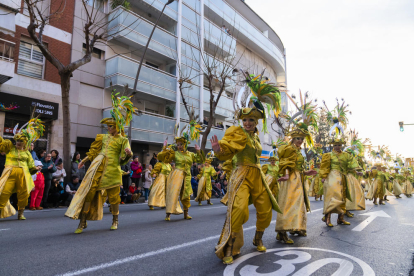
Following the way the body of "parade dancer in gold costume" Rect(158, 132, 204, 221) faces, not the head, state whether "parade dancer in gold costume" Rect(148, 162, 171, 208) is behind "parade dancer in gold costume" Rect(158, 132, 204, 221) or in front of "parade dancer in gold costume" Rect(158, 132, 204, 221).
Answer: behind

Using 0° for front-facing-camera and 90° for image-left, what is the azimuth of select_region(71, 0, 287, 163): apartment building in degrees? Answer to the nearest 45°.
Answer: approximately 315°

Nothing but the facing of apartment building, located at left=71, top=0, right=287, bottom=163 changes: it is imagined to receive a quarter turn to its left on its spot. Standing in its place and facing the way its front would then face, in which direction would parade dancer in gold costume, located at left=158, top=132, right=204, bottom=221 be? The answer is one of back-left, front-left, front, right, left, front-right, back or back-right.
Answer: back-right

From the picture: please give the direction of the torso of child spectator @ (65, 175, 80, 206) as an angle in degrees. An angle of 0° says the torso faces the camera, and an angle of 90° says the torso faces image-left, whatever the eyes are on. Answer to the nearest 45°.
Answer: approximately 315°

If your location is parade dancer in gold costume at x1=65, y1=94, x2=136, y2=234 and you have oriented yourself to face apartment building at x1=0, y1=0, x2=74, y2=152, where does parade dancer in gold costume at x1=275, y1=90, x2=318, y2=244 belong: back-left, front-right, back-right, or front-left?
back-right

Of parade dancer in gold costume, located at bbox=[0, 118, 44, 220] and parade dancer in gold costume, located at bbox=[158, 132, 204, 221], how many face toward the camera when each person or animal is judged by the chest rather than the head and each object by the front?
2

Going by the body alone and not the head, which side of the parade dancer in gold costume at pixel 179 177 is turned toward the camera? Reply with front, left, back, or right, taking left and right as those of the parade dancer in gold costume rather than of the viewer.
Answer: front

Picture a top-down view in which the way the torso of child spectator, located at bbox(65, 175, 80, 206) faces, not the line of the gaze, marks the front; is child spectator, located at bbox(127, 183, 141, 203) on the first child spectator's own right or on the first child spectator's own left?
on the first child spectator's own left

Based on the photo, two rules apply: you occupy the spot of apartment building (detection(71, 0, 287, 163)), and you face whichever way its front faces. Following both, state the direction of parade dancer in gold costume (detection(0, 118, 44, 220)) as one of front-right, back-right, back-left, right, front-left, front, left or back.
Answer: front-right

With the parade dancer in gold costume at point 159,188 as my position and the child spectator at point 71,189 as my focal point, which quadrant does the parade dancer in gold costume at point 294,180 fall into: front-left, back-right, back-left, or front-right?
back-left

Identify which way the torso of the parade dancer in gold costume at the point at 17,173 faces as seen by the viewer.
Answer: toward the camera

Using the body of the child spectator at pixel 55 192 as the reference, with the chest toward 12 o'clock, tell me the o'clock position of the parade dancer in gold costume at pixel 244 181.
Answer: The parade dancer in gold costume is roughly at 1 o'clock from the child spectator.

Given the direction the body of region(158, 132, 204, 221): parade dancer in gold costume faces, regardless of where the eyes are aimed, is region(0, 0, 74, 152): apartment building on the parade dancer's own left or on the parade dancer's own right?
on the parade dancer's own right
